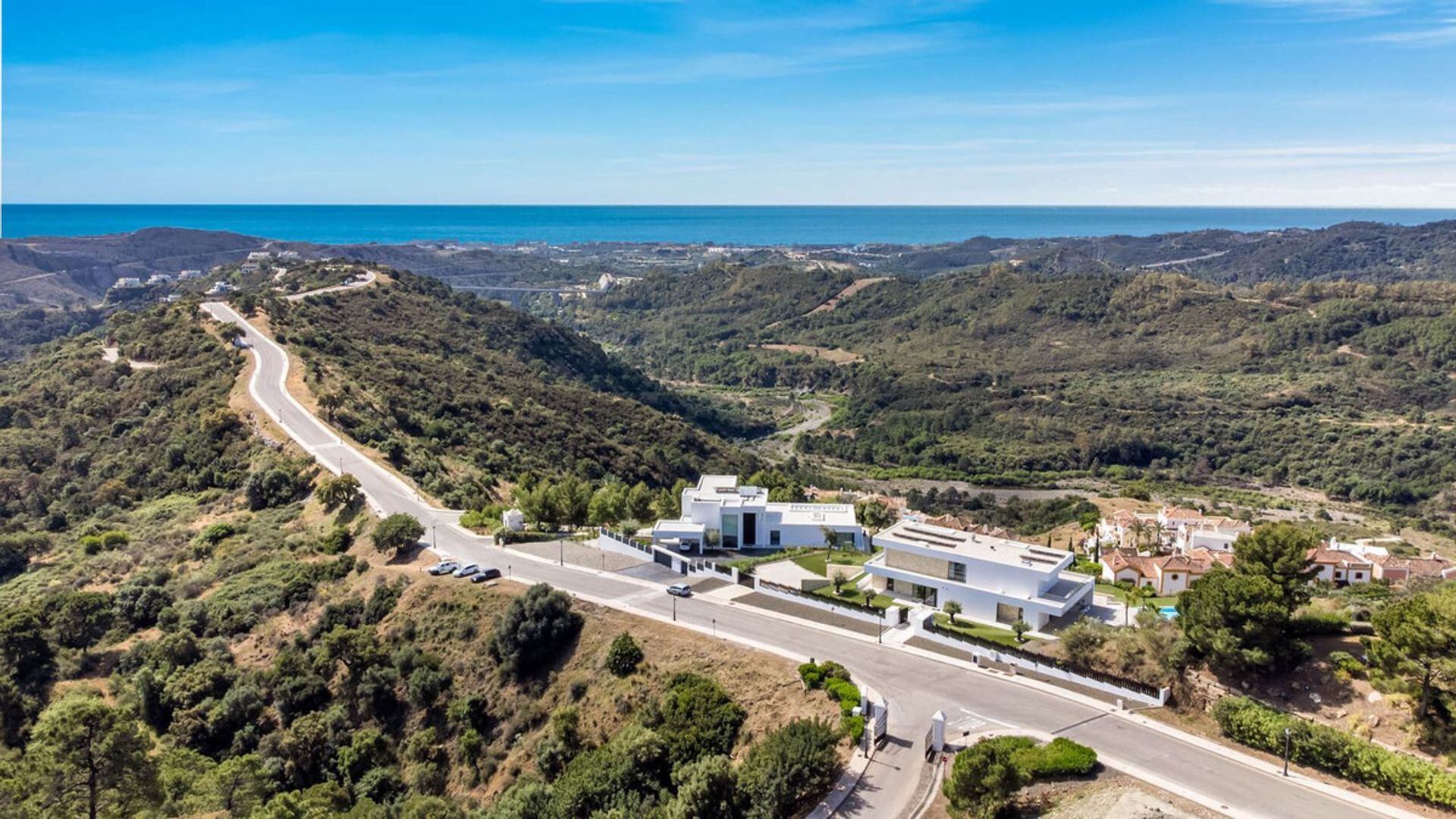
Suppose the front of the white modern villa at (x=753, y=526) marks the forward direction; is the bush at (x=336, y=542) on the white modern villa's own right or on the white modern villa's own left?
on the white modern villa's own right

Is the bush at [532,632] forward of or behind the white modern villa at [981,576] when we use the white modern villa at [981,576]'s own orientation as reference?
forward

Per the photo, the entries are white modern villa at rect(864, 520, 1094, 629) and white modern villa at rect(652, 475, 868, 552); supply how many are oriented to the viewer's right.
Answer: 0

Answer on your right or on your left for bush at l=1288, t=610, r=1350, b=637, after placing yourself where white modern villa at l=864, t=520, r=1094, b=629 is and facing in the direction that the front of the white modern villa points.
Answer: on your left

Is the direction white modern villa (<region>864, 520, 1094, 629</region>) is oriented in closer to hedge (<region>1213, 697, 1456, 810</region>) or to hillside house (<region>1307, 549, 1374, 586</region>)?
the hedge

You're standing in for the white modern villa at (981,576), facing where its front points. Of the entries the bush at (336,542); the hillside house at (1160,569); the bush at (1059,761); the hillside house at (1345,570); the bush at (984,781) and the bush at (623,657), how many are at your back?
2

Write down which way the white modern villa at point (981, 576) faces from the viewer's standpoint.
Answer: facing the viewer and to the left of the viewer

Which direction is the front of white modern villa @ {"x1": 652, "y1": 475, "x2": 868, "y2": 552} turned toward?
toward the camera

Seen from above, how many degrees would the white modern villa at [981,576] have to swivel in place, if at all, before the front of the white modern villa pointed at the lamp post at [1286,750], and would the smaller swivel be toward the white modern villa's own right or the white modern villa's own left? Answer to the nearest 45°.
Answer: approximately 90° to the white modern villa's own left

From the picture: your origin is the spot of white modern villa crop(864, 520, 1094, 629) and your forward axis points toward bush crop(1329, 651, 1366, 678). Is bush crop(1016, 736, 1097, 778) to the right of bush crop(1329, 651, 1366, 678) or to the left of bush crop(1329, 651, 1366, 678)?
right

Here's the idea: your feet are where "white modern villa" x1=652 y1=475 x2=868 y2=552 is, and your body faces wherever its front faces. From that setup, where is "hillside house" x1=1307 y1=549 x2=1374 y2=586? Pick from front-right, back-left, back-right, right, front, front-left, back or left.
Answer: left

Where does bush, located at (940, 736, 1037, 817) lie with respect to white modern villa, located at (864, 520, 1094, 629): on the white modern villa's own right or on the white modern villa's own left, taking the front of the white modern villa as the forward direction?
on the white modern villa's own left

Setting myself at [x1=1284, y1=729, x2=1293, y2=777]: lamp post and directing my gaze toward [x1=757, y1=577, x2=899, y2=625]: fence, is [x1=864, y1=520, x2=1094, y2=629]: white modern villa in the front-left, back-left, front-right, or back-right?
front-right

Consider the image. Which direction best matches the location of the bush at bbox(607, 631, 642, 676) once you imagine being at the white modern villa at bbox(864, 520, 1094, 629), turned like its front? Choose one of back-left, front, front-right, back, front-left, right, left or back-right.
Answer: front
